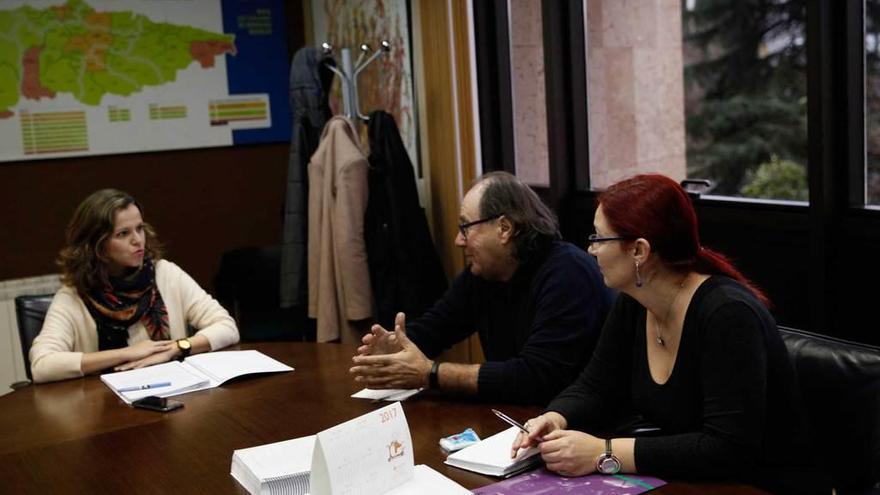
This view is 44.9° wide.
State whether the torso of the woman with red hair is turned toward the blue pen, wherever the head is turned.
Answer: no

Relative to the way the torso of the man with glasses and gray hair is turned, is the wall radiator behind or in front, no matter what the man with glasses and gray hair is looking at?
in front

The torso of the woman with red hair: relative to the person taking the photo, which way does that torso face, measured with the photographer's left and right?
facing the viewer and to the left of the viewer

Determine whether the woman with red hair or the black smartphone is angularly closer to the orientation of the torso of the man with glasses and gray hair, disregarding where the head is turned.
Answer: the black smartphone

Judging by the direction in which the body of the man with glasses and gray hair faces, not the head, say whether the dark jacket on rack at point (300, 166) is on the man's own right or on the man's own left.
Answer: on the man's own right

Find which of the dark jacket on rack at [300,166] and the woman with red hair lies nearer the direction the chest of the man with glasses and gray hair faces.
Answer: the dark jacket on rack

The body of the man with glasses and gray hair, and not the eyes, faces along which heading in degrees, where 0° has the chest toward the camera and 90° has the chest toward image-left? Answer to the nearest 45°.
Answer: approximately 90°

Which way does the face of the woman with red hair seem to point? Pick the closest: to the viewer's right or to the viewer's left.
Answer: to the viewer's left

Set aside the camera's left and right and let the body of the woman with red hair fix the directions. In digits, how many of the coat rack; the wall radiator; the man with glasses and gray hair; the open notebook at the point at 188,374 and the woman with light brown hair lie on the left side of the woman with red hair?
0

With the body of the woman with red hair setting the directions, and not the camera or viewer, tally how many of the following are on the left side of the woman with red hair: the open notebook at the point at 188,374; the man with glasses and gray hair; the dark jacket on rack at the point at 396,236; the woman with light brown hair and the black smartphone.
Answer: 0

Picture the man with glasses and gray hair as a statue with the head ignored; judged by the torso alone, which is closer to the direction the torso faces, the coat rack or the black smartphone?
the black smartphone

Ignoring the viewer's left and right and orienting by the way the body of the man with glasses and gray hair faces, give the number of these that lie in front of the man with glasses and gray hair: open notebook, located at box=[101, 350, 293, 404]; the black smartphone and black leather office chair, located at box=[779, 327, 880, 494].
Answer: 2

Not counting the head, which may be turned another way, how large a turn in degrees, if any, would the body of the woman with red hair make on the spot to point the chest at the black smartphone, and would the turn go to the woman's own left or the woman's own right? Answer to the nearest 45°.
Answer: approximately 45° to the woman's own right

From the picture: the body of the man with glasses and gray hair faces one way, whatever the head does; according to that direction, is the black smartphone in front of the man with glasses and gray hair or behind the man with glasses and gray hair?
in front

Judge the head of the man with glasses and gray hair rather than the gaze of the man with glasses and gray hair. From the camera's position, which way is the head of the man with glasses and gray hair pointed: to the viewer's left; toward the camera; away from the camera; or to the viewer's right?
to the viewer's left

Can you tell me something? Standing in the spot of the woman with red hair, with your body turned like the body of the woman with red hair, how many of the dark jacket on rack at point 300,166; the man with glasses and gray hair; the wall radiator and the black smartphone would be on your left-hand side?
0

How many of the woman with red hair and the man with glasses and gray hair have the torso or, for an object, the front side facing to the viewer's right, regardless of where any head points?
0

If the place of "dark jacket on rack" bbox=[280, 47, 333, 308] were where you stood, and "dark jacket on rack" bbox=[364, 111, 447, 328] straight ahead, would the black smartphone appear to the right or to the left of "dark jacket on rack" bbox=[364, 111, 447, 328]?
right
